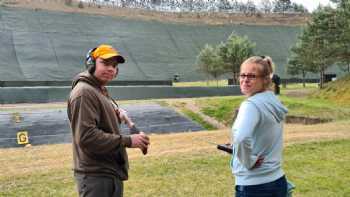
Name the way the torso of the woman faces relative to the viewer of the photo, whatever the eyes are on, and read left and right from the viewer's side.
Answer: facing away from the viewer and to the left of the viewer

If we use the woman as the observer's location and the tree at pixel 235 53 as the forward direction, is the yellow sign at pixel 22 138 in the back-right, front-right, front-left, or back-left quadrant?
front-left

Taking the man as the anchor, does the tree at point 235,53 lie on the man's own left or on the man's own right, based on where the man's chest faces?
on the man's own left

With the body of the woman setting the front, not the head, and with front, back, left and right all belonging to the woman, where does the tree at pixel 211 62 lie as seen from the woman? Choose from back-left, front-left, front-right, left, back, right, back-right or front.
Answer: front-right

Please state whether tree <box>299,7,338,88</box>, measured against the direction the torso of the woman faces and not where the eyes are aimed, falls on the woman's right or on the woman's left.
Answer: on the woman's right

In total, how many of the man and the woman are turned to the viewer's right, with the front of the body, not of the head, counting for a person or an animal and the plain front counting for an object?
1

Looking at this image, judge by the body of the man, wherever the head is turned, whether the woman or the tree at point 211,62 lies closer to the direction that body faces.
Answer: the woman

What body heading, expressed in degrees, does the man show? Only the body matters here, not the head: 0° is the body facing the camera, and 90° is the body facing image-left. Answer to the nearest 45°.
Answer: approximately 270°

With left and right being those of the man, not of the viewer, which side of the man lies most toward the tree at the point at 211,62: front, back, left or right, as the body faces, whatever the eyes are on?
left

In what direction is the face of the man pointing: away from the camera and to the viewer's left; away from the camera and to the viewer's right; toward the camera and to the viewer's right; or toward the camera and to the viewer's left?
toward the camera and to the viewer's right

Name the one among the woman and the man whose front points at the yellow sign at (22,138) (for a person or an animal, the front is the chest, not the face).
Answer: the woman

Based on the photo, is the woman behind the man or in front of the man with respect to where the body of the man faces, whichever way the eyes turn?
in front

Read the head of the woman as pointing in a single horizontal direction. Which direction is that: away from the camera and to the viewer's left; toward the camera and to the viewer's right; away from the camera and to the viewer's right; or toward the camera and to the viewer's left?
toward the camera and to the viewer's left

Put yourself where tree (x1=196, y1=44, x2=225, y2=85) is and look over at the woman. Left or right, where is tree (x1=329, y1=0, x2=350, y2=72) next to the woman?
left
